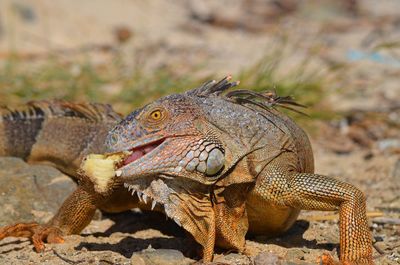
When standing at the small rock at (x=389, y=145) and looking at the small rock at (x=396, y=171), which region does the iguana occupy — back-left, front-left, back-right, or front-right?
front-right

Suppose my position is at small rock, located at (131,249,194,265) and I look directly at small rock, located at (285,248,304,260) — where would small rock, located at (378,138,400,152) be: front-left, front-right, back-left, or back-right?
front-left

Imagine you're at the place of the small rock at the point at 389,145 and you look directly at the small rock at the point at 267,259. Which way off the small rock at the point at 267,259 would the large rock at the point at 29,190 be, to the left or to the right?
right

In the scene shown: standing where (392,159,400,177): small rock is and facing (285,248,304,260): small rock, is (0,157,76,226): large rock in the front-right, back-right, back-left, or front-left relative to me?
front-right

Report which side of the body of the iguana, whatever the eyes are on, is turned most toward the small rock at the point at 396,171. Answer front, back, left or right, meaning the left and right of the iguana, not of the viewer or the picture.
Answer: left

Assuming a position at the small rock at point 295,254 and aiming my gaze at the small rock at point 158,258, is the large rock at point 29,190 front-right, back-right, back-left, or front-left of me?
front-right

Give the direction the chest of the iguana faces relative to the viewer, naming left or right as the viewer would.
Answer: facing the viewer and to the left of the viewer
